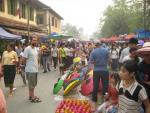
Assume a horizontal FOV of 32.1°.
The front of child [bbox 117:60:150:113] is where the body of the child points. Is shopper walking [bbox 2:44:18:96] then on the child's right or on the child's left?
on the child's right

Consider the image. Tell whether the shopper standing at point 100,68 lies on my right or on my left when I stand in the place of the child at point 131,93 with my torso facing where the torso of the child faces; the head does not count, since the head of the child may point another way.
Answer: on my right

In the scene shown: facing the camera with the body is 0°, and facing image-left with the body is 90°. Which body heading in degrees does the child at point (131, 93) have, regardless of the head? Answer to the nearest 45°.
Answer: approximately 45°

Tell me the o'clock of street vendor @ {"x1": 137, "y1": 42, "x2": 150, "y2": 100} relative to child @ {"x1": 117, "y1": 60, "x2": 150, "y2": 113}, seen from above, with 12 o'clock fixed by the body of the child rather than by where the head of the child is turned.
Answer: The street vendor is roughly at 5 o'clock from the child.
